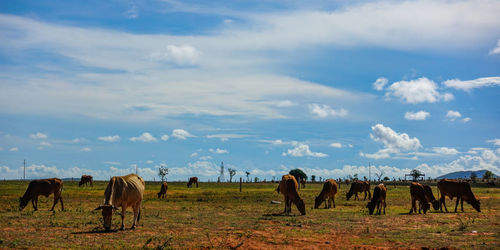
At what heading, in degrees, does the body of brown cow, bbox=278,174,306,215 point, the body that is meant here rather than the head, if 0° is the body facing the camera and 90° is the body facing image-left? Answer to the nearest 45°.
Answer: approximately 315°

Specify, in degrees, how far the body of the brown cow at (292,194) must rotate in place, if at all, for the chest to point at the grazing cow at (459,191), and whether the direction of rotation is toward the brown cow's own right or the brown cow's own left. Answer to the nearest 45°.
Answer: approximately 90° to the brown cow's own left

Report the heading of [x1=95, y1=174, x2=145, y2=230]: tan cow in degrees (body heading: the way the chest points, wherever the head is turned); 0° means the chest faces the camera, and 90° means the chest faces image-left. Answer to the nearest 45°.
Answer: approximately 45°

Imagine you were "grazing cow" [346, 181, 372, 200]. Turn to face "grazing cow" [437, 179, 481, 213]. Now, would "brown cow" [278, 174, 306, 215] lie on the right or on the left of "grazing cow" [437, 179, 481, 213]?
right

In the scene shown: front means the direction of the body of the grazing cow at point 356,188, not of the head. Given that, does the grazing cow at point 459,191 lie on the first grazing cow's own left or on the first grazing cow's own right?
on the first grazing cow's own left

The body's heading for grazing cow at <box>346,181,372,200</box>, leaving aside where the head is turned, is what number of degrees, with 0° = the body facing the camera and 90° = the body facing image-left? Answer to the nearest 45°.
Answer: approximately 90°

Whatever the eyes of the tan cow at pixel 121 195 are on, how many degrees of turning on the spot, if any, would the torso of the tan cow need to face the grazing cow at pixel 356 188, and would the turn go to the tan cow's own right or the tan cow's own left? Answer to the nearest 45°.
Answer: approximately 180°

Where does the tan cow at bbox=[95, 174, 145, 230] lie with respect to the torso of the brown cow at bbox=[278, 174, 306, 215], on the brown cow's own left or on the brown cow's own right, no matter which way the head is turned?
on the brown cow's own right

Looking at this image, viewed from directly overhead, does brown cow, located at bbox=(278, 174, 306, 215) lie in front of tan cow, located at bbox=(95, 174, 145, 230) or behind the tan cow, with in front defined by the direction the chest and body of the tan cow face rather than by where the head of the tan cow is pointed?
behind
